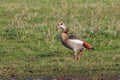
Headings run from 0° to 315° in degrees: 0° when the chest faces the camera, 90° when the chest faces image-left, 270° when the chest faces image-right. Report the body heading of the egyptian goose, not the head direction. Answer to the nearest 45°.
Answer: approximately 90°
